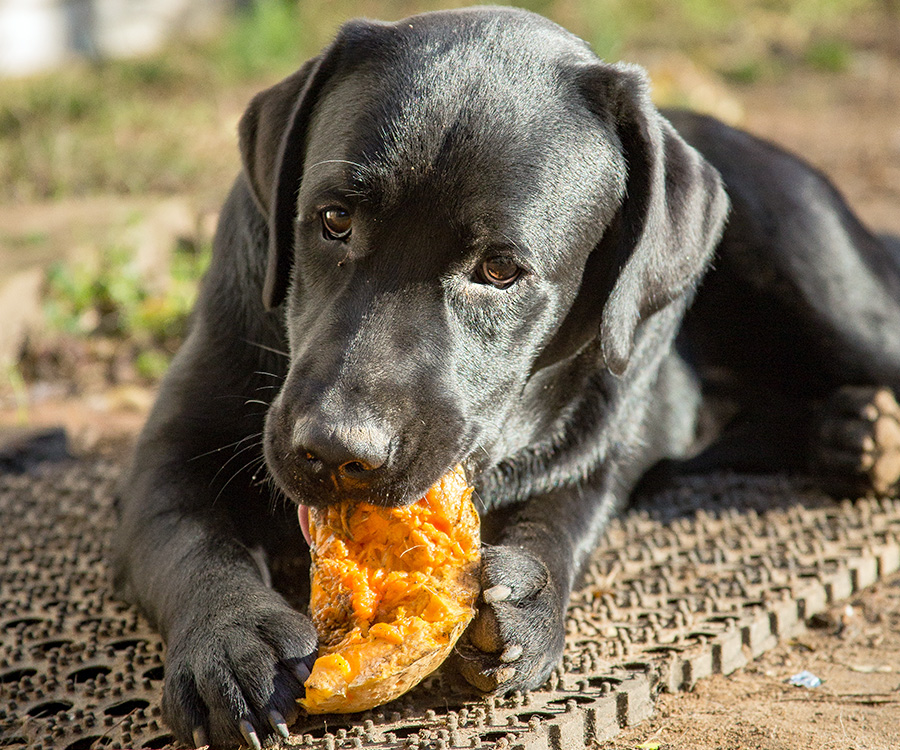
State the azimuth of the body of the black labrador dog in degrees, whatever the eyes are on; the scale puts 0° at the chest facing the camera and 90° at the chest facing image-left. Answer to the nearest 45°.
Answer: approximately 45°

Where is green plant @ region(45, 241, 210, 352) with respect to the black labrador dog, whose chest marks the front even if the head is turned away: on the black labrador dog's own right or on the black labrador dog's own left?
on the black labrador dog's own right
